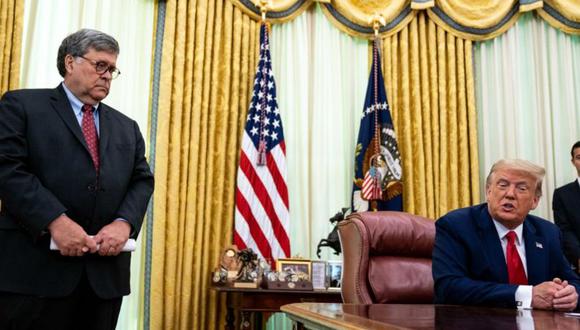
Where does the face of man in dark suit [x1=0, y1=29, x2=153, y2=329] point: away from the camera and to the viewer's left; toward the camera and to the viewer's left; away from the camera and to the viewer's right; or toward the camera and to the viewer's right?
toward the camera and to the viewer's right

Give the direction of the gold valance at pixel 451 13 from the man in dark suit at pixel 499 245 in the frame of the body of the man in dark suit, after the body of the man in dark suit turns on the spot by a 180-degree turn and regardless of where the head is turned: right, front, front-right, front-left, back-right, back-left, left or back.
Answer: front-right

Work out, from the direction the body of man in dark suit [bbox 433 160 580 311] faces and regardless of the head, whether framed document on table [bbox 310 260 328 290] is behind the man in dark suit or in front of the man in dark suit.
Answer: behind

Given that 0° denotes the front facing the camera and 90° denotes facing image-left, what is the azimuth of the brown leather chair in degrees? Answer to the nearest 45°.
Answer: approximately 315°

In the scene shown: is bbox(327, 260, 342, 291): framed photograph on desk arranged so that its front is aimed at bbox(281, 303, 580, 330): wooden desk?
yes

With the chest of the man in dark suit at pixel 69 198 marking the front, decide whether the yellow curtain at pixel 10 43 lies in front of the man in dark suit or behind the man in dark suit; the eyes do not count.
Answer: behind

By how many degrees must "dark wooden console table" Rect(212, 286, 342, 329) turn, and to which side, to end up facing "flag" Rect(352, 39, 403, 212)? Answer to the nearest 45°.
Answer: approximately 135° to its left

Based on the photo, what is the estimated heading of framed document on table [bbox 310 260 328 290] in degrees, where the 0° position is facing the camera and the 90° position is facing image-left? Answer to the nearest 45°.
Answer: approximately 0°

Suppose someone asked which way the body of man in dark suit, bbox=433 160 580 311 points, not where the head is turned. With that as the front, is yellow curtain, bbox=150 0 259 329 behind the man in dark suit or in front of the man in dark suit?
behind

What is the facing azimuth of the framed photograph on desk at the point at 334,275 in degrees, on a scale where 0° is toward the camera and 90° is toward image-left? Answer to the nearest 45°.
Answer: approximately 0°

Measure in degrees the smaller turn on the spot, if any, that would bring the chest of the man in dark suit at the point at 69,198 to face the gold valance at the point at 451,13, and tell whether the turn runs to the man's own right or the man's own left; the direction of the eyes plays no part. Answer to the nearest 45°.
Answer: approximately 90° to the man's own left

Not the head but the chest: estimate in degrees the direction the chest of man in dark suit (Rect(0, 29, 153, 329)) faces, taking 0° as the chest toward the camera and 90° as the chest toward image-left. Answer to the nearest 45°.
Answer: approximately 315°
